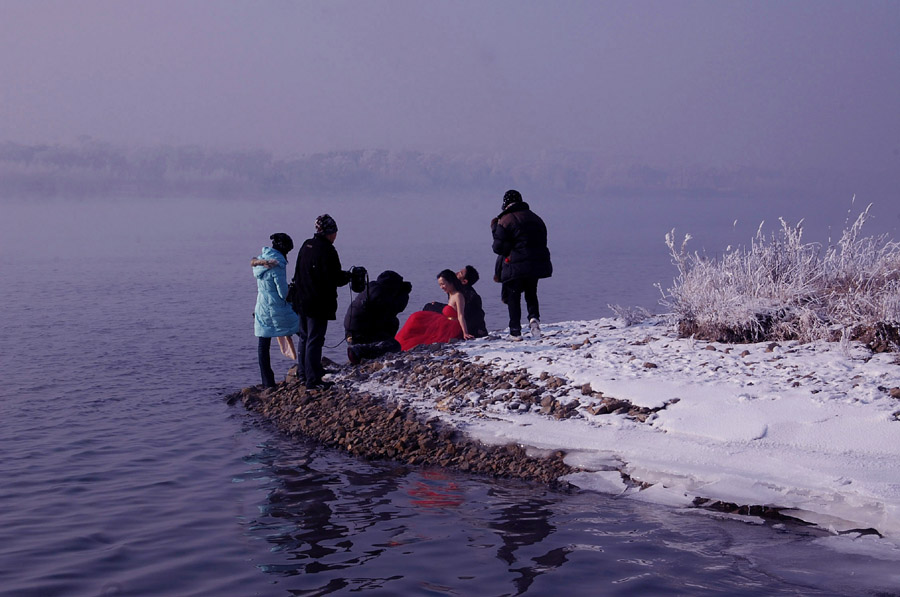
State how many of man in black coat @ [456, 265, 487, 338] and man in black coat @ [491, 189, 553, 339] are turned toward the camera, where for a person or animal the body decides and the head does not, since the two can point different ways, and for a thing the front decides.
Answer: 0

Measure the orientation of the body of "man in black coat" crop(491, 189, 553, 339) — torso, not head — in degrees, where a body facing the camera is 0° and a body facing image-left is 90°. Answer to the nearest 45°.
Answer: approximately 135°

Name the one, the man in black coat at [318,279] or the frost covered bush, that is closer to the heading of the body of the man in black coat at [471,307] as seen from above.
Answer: the man in black coat

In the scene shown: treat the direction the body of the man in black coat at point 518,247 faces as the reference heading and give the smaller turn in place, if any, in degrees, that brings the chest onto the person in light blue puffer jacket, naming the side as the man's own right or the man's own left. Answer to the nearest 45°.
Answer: approximately 45° to the man's own left

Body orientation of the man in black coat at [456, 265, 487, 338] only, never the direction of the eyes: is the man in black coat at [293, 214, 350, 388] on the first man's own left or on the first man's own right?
on the first man's own left

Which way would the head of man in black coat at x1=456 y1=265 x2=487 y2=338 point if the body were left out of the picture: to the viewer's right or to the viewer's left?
to the viewer's left

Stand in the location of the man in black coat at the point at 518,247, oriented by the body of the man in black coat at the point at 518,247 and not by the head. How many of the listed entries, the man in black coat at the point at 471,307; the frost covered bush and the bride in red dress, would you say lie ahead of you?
2

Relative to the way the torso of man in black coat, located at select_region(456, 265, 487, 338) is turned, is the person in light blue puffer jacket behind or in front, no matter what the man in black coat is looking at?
in front

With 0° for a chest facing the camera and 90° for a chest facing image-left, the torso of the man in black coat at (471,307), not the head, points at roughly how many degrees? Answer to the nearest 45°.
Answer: approximately 90°
